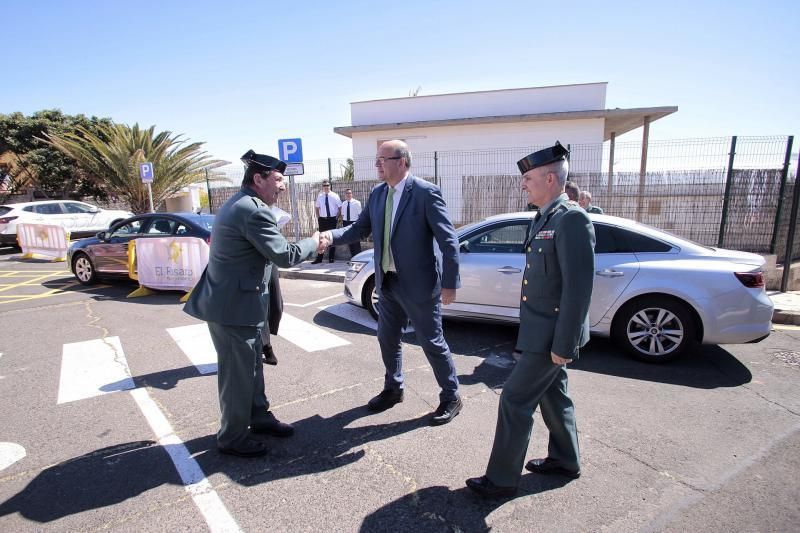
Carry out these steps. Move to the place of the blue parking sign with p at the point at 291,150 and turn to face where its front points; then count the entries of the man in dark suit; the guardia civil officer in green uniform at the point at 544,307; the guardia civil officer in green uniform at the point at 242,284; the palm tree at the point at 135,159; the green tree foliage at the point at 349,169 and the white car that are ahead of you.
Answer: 3

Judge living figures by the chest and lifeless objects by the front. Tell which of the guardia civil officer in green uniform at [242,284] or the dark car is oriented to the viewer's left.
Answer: the dark car

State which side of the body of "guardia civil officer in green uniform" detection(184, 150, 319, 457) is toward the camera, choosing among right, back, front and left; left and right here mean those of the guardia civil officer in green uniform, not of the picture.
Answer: right

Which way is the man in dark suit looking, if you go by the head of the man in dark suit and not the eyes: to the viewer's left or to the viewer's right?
to the viewer's left

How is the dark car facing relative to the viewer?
to the viewer's left

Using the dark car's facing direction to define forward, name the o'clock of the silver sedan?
The silver sedan is roughly at 8 o'clock from the dark car.

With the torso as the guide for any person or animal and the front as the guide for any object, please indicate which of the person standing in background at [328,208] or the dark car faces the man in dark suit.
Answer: the person standing in background

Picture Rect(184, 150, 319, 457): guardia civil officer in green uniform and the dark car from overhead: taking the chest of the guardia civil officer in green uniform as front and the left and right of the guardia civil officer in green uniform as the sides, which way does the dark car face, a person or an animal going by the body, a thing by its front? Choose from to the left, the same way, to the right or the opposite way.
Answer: the opposite way

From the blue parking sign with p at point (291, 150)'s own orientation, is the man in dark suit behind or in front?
in front
